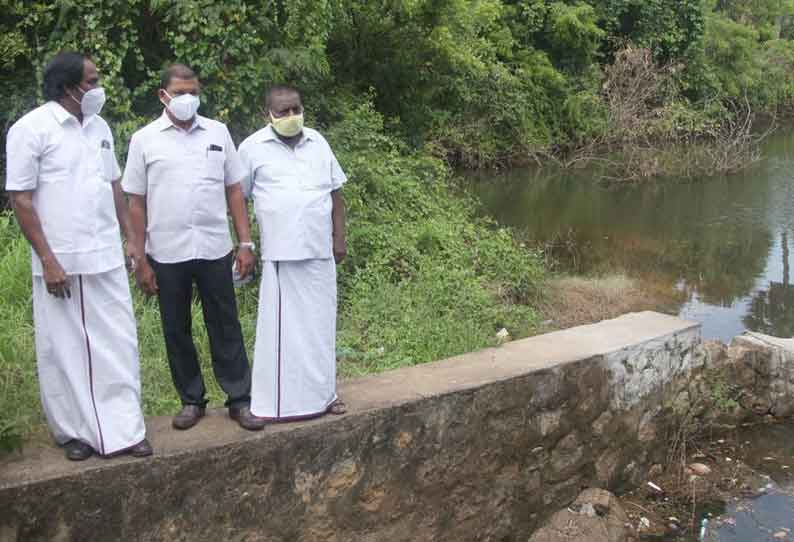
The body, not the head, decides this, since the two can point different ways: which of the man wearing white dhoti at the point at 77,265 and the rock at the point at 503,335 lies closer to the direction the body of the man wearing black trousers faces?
the man wearing white dhoti

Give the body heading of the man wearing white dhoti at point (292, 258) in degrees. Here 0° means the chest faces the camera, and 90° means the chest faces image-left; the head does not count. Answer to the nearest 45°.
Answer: approximately 0°

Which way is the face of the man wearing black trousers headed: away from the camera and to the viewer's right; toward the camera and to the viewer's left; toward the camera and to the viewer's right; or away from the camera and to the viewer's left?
toward the camera and to the viewer's right

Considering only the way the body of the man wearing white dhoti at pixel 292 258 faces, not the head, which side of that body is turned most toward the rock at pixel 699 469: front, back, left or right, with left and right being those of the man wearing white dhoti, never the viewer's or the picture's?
left

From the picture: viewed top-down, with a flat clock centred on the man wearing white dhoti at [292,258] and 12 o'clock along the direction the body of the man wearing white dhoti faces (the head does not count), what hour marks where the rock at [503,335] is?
The rock is roughly at 7 o'clock from the man wearing white dhoti.

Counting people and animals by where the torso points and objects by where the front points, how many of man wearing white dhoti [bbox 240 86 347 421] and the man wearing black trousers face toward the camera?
2

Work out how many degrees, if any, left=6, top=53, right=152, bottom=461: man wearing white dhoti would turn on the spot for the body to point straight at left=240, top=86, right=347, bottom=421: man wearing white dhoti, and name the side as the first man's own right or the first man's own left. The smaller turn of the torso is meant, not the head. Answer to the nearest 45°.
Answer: approximately 45° to the first man's own left
